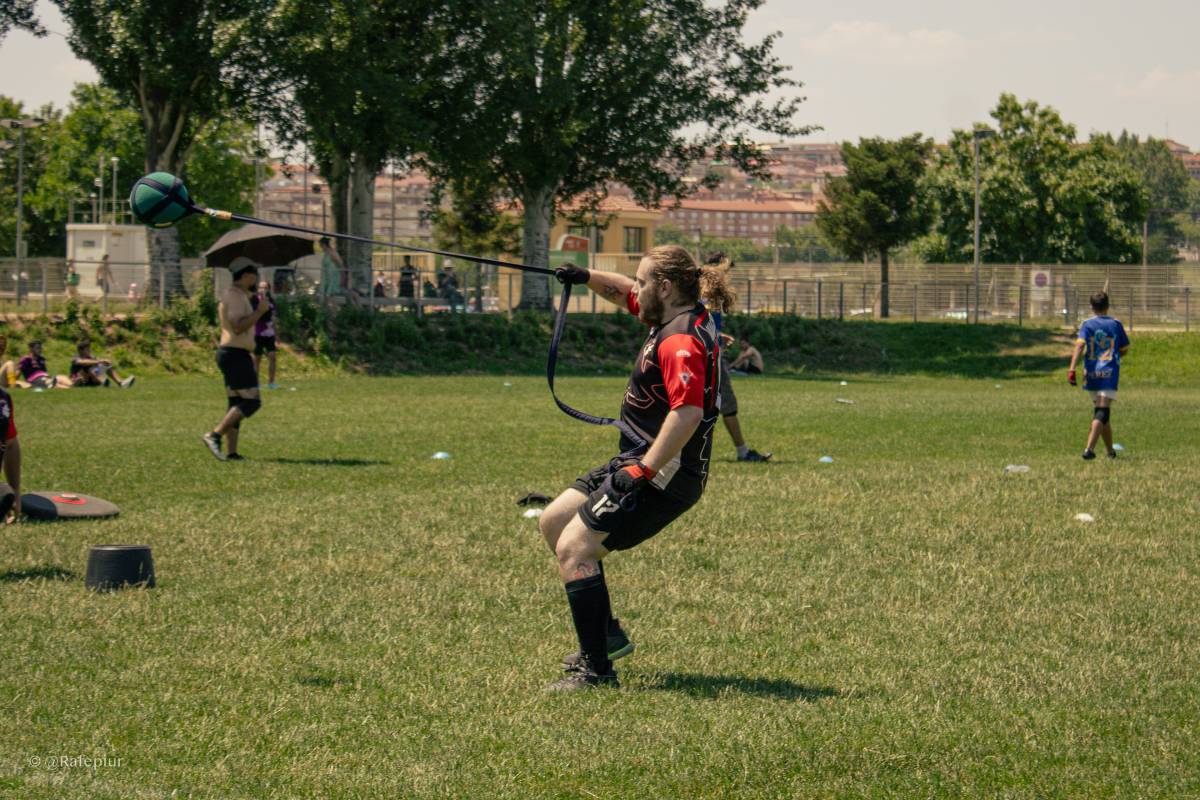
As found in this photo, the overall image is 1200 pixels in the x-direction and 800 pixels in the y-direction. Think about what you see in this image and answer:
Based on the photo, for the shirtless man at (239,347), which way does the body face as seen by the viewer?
to the viewer's right

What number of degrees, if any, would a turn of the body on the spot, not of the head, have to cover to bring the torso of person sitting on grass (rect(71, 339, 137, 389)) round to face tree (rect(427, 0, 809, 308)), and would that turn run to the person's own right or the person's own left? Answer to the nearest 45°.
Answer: approximately 90° to the person's own left

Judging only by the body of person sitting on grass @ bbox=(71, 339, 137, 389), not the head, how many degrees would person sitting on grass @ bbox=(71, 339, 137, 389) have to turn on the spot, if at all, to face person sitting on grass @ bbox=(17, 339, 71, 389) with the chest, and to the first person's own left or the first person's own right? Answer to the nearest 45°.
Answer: approximately 135° to the first person's own right

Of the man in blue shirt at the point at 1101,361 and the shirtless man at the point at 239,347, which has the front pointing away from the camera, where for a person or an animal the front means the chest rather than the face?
the man in blue shirt

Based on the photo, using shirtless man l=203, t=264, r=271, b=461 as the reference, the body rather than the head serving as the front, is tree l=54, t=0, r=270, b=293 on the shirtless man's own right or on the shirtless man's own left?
on the shirtless man's own left

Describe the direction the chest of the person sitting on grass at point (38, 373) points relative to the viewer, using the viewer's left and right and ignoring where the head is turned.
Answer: facing the viewer and to the right of the viewer

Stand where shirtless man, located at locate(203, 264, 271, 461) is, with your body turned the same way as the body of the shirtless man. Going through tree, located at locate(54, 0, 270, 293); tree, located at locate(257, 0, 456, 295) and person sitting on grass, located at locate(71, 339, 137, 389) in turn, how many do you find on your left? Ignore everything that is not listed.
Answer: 3

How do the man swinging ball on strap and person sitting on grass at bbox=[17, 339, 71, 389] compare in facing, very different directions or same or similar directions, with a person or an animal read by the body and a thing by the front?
very different directions

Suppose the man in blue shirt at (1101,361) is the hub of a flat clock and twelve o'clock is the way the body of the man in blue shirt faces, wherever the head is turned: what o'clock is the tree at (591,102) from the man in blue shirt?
The tree is roughly at 11 o'clock from the man in blue shirt.

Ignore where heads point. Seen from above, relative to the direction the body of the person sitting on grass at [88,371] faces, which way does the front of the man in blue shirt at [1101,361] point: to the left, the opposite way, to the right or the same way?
to the left

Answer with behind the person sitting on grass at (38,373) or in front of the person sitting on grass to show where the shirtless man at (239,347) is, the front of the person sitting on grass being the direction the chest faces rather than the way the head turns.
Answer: in front

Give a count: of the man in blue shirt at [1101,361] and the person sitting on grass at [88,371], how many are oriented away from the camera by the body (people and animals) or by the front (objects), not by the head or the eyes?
1

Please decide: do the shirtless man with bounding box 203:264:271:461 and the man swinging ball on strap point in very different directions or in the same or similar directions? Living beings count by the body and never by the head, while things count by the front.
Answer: very different directions

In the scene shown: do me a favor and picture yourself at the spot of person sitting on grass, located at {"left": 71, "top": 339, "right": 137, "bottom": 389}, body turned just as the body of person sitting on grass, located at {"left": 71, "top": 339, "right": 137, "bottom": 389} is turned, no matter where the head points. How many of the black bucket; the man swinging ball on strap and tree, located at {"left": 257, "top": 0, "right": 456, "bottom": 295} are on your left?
1
